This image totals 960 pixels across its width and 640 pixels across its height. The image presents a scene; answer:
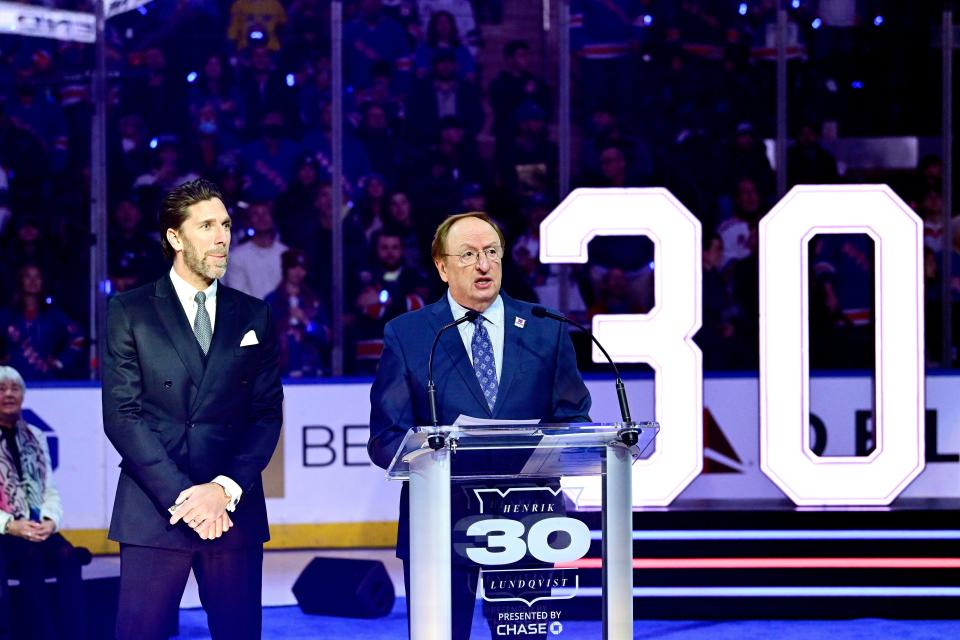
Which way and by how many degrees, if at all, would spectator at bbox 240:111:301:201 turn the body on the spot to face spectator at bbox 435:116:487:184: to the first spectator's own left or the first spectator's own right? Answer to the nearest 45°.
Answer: approximately 90° to the first spectator's own left

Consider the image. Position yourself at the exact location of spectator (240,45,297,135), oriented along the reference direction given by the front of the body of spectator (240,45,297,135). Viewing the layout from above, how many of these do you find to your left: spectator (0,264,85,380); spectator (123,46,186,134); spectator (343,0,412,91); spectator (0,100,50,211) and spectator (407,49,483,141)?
2

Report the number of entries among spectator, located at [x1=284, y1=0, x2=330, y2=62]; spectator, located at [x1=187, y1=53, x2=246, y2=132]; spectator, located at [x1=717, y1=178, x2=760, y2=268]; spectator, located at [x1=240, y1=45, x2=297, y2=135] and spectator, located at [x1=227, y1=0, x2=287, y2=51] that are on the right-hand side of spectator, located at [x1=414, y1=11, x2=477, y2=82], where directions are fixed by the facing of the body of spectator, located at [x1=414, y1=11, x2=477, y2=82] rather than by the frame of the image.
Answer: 4

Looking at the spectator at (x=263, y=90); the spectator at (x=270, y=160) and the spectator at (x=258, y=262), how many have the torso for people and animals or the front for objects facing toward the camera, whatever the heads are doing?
3

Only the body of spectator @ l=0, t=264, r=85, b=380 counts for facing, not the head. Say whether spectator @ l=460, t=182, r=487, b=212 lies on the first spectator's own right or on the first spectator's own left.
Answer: on the first spectator's own left

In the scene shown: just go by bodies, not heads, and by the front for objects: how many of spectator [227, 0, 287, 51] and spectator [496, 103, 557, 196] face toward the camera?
2

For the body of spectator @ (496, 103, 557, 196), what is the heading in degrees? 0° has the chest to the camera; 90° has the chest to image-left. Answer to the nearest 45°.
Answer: approximately 0°

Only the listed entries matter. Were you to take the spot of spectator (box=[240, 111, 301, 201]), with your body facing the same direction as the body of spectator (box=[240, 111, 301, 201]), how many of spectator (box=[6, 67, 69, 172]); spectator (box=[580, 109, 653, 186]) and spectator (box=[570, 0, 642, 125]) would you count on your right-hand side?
1

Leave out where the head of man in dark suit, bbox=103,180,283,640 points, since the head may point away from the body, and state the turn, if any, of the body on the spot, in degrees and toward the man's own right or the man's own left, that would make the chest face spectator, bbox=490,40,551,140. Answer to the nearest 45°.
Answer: approximately 180°

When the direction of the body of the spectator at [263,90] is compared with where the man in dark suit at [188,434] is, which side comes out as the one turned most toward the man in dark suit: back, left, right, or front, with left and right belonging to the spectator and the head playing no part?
front
